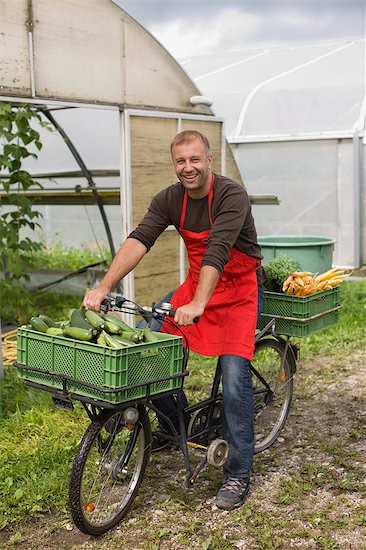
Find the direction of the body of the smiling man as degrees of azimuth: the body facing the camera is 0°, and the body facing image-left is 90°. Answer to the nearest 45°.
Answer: approximately 45°

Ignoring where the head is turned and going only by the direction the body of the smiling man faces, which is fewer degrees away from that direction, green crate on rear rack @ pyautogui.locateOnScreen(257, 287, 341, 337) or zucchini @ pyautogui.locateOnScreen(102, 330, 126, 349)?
the zucchini

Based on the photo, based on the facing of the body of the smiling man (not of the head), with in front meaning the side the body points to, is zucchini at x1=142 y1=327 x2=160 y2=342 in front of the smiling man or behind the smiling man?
in front

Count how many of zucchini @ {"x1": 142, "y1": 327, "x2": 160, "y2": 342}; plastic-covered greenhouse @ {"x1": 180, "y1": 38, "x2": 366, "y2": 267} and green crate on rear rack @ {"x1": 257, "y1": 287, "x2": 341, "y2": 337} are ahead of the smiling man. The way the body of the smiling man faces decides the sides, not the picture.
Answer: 1

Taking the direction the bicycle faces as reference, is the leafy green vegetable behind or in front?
behind

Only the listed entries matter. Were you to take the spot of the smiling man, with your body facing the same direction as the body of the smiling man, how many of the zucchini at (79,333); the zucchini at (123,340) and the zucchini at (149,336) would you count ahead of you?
3

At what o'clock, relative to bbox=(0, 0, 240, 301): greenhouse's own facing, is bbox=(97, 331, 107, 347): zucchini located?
The zucchini is roughly at 12 o'clock from the greenhouse.

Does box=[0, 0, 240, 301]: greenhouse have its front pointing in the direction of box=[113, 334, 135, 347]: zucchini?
yes
